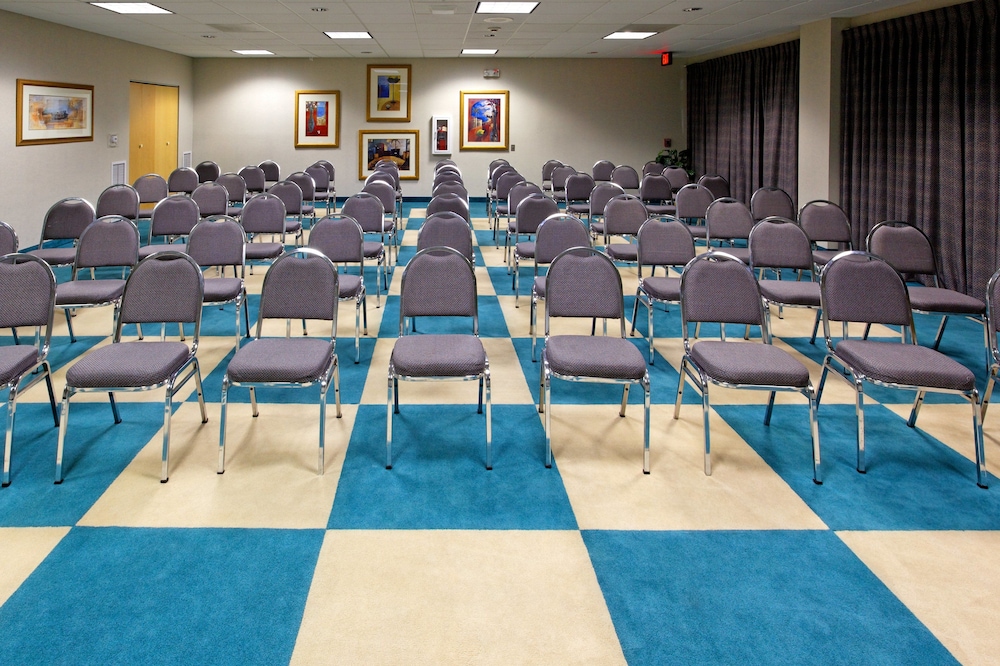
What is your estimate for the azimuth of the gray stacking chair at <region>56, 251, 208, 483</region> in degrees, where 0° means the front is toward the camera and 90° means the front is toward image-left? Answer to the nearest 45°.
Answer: approximately 45°

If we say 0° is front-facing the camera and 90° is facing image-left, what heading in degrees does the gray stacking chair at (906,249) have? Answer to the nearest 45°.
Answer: approximately 315°

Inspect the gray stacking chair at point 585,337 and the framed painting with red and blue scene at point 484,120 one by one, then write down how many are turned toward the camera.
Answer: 2

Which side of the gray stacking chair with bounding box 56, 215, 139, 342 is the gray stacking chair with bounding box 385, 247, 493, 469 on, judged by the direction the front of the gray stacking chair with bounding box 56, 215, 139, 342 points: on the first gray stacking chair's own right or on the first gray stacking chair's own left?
on the first gray stacking chair's own left

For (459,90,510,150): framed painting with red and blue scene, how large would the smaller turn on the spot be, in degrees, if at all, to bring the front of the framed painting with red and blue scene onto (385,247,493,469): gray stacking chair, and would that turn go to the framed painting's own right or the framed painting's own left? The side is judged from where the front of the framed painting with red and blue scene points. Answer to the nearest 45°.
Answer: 0° — it already faces it
